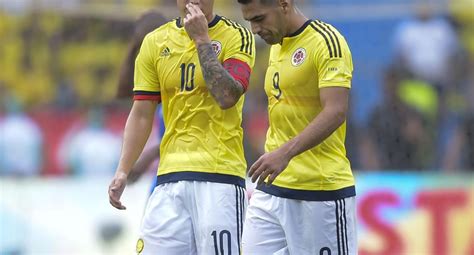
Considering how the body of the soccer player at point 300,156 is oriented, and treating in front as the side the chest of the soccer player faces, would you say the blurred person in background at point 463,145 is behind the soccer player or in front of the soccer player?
behind

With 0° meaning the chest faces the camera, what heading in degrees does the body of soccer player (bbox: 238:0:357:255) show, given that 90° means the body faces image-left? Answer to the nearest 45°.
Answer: approximately 45°

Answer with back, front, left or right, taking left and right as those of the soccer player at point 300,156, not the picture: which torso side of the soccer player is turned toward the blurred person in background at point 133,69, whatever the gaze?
right

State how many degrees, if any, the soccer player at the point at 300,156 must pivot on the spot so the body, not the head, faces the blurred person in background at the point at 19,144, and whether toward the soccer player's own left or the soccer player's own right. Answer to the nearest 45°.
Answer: approximately 90° to the soccer player's own right

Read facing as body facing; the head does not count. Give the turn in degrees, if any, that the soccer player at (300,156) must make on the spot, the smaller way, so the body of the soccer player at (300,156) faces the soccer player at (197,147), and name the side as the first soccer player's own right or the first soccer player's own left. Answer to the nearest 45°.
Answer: approximately 45° to the first soccer player's own right

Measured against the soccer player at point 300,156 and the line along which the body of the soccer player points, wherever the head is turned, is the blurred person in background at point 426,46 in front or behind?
behind

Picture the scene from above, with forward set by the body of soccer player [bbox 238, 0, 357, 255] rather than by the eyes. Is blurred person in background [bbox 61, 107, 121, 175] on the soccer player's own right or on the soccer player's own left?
on the soccer player's own right

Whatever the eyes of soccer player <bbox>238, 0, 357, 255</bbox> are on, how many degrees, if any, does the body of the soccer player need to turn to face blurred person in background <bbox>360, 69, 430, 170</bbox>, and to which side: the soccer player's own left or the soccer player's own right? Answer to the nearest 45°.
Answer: approximately 135° to the soccer player's own right
